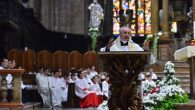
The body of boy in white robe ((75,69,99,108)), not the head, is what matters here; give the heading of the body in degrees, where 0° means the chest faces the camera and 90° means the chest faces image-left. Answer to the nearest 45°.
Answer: approximately 315°

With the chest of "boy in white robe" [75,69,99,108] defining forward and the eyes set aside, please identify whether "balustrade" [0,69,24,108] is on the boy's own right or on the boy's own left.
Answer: on the boy's own right

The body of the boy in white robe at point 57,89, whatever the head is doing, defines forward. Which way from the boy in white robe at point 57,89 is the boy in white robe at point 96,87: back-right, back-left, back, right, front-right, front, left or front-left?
front-left

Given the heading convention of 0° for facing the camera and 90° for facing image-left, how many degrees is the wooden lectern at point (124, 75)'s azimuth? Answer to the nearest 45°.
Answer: approximately 0°

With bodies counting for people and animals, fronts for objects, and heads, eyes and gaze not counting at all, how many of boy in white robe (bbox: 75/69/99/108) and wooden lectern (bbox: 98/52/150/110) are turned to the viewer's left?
0

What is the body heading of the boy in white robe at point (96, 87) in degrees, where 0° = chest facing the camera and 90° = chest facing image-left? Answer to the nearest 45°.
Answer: approximately 315°

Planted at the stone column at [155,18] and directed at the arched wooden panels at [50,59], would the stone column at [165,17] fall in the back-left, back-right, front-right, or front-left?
back-left

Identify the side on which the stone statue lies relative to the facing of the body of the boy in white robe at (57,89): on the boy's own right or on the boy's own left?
on the boy's own left

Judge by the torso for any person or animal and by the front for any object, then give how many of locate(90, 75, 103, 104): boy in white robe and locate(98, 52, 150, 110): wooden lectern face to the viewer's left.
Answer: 0

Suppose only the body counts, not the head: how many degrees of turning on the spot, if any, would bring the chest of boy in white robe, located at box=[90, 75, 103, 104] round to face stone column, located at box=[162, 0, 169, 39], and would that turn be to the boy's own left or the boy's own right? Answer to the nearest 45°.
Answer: approximately 90° to the boy's own left
